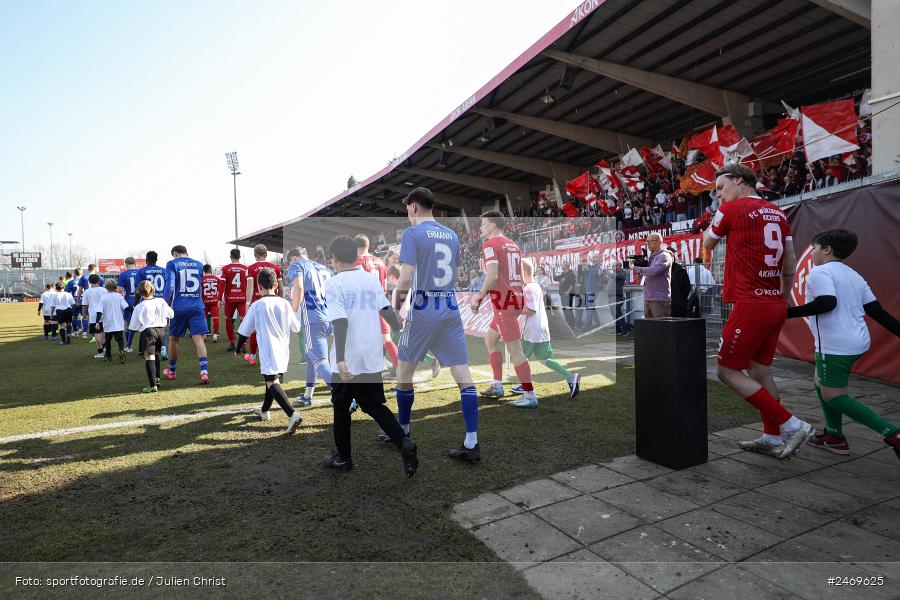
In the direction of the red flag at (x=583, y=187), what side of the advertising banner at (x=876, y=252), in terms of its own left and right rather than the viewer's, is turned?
right

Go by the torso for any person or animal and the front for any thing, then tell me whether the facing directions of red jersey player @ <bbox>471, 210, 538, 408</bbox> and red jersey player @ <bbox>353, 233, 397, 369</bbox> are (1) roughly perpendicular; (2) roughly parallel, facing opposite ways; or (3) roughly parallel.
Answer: roughly parallel

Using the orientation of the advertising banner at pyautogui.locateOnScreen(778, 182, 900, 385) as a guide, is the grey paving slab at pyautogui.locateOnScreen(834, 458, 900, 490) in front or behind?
in front

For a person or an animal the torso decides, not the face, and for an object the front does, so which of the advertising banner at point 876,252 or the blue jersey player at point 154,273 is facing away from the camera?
the blue jersey player

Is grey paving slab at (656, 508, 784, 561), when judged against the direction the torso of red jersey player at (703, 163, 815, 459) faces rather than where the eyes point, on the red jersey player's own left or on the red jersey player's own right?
on the red jersey player's own left

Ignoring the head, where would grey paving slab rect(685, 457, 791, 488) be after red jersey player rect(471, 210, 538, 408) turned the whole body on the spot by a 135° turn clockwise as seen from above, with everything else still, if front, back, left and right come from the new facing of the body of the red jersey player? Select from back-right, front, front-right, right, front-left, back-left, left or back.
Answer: front-right

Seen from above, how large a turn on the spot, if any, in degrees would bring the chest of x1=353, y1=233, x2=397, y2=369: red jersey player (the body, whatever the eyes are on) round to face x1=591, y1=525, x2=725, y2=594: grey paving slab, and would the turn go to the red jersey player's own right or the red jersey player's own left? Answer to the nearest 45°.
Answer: approximately 135° to the red jersey player's own left

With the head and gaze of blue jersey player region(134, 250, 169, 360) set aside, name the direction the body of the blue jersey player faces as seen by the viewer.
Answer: away from the camera

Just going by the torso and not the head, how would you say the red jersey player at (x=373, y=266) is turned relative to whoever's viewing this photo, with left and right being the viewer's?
facing away from the viewer and to the left of the viewer

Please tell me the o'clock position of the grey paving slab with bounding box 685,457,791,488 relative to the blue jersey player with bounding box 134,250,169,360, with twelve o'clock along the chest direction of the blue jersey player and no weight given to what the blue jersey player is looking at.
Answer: The grey paving slab is roughly at 5 o'clock from the blue jersey player.

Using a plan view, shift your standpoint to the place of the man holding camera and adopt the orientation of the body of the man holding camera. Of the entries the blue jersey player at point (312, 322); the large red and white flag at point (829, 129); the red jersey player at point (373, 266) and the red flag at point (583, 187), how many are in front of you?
2

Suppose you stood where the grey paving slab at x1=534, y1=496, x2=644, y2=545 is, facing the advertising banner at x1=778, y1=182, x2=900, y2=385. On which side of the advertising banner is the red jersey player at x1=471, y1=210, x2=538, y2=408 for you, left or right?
left

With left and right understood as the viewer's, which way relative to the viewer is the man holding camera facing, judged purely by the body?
facing the viewer and to the left of the viewer

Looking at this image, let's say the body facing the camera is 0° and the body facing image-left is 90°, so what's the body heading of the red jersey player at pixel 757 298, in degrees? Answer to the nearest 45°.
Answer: approximately 135°

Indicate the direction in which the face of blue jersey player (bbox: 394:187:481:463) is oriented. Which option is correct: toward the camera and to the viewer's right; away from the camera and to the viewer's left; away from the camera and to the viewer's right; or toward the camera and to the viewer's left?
away from the camera and to the viewer's left
